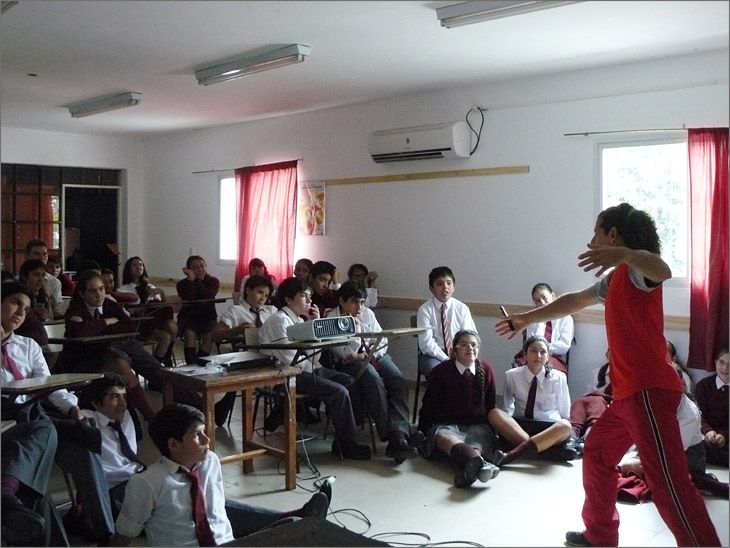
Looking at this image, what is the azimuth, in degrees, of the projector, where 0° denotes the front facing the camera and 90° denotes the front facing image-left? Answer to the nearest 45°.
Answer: approximately 315°

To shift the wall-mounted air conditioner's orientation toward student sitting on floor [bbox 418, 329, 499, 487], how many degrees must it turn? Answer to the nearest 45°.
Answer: approximately 45° to its left

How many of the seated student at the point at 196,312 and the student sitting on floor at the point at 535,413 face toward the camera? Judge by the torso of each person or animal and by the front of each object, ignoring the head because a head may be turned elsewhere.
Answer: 2

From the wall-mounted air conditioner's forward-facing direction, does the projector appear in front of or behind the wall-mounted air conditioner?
in front

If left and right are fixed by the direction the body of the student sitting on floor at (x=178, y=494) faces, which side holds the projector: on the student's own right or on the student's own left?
on the student's own left

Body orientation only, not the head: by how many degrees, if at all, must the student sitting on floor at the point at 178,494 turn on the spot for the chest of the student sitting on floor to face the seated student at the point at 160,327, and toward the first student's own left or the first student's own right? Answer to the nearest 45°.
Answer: approximately 135° to the first student's own left

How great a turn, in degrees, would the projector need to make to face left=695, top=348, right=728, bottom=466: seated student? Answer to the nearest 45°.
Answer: approximately 45° to its left

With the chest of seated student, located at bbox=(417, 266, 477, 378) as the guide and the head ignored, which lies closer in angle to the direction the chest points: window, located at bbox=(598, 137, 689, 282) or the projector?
the projector

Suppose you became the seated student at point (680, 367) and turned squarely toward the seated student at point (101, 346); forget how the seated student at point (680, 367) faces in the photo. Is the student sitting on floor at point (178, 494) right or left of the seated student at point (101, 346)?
left

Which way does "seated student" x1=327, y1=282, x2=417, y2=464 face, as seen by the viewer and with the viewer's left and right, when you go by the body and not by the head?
facing the viewer and to the right of the viewer

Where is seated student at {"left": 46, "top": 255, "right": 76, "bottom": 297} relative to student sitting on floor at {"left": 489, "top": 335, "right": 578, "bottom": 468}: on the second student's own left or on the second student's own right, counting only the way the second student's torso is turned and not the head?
on the second student's own right

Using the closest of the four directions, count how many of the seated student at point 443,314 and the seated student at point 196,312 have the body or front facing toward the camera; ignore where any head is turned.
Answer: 2

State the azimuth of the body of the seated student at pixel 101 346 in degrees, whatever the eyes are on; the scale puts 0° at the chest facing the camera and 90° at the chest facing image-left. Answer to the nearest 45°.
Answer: approximately 315°

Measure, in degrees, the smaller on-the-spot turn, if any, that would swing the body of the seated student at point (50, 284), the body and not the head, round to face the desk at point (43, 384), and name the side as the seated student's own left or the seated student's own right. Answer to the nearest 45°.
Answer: approximately 45° to the seated student's own right
